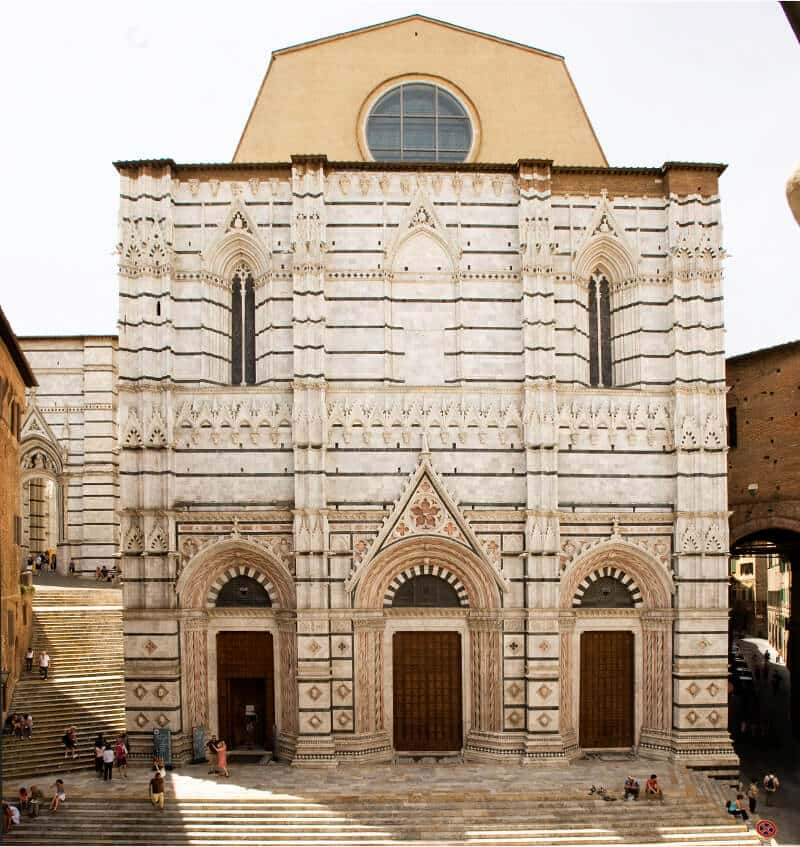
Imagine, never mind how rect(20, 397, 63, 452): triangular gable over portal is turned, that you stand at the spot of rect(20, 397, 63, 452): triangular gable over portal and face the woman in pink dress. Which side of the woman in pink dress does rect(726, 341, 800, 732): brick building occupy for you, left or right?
left

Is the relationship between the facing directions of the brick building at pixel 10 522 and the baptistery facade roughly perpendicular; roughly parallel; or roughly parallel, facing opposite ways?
roughly perpendicular

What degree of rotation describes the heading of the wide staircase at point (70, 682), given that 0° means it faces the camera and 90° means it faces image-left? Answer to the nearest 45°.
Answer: approximately 0°

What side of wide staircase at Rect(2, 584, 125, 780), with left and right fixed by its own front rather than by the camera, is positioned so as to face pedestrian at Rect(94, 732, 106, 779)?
front

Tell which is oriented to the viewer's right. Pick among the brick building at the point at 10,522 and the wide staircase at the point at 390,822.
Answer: the brick building

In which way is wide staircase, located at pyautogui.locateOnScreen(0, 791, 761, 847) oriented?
toward the camera

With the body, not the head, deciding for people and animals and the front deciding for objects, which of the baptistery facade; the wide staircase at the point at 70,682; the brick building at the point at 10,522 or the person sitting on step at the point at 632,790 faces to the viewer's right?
the brick building

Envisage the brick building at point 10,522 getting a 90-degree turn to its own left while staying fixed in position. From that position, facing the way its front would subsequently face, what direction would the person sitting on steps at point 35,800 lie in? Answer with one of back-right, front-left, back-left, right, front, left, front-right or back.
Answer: back

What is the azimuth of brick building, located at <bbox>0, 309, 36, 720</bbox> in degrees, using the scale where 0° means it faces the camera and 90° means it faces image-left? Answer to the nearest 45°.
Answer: approximately 270°

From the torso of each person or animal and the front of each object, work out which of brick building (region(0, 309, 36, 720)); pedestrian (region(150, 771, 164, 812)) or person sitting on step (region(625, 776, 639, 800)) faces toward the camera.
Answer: the person sitting on step

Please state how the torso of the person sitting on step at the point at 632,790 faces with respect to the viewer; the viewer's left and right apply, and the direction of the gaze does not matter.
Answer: facing the viewer
